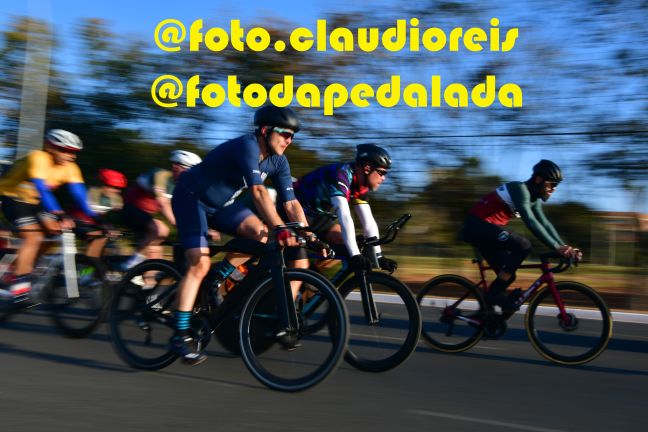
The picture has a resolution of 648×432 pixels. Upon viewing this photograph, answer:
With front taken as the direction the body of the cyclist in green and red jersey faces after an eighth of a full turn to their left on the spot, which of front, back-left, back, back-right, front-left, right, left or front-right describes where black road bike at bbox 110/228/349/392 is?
back

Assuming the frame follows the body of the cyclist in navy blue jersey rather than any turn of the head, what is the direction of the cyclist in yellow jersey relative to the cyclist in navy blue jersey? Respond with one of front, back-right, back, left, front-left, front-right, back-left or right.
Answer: back

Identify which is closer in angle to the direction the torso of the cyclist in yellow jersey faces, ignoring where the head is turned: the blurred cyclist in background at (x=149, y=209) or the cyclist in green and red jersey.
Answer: the cyclist in green and red jersey

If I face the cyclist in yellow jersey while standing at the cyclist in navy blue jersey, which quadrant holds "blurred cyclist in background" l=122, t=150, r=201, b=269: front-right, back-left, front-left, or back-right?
front-right

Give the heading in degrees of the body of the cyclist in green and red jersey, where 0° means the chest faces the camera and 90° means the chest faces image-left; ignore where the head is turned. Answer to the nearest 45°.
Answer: approximately 270°

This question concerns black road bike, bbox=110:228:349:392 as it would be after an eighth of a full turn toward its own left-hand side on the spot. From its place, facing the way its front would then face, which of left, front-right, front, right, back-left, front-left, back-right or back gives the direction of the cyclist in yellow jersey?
back-left

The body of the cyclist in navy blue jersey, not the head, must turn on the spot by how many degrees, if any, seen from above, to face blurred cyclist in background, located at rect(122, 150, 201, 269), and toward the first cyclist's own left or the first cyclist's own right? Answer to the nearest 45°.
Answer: approximately 135° to the first cyclist's own left

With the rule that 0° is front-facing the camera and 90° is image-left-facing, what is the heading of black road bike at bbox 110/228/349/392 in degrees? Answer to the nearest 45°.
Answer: approximately 315°

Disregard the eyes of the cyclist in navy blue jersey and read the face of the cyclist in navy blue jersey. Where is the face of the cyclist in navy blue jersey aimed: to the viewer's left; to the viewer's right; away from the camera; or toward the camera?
to the viewer's right

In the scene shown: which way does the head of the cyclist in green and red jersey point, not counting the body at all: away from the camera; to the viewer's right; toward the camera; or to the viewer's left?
to the viewer's right

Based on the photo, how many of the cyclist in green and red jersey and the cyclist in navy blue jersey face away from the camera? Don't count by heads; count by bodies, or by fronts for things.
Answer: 0

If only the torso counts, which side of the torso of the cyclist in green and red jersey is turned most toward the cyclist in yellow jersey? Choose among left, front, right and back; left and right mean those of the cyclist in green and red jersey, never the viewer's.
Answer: back

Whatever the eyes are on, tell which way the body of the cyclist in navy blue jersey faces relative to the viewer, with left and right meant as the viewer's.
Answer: facing the viewer and to the right of the viewer
